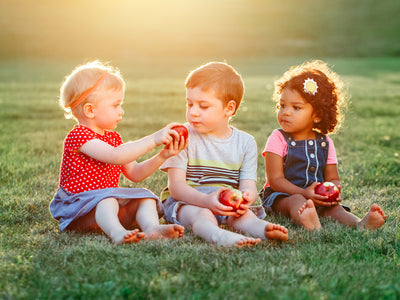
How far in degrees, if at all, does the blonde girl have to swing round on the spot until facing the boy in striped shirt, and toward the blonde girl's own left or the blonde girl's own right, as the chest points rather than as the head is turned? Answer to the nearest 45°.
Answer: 0° — they already face them

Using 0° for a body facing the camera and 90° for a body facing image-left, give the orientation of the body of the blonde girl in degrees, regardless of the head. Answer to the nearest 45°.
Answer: approximately 270°

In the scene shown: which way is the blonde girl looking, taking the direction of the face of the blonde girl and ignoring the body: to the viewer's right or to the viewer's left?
to the viewer's right

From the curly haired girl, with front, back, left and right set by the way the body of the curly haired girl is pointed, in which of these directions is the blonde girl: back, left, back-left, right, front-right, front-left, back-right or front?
right

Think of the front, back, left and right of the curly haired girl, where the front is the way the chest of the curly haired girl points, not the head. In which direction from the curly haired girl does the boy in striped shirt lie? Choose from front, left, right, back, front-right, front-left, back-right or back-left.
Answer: right

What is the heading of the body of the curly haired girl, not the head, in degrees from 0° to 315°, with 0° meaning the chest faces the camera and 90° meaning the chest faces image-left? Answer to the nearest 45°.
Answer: approximately 315°
